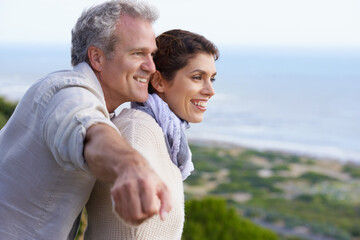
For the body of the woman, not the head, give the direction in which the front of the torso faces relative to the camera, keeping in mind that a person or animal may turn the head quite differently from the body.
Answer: to the viewer's right

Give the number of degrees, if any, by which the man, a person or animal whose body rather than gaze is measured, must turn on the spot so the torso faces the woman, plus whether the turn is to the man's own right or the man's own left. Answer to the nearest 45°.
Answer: approximately 45° to the man's own left

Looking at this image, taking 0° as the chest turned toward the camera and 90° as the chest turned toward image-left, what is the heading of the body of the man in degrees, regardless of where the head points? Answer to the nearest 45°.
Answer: approximately 270°

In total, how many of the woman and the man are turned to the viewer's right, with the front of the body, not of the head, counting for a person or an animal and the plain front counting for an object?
2

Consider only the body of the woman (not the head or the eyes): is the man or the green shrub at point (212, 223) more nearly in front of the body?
the green shrub

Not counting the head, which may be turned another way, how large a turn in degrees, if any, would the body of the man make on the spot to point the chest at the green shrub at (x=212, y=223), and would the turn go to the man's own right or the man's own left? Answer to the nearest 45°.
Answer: approximately 45° to the man's own left
